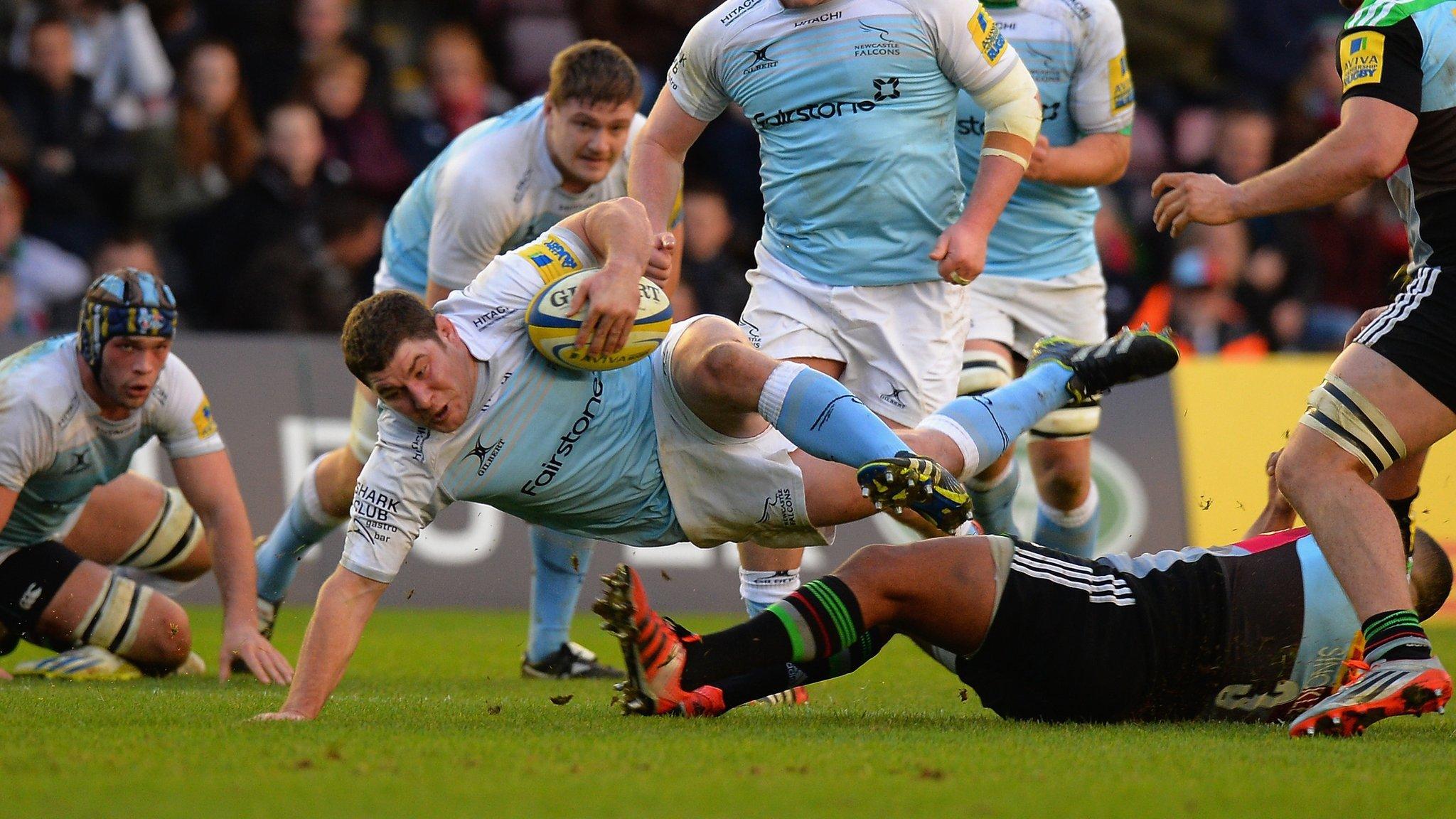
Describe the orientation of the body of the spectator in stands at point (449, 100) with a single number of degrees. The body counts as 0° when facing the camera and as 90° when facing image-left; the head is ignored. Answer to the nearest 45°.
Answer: approximately 0°

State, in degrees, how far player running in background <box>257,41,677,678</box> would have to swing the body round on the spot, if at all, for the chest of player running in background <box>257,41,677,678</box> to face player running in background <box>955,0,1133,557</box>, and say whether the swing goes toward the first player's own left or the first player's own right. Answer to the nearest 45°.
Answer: approximately 45° to the first player's own left

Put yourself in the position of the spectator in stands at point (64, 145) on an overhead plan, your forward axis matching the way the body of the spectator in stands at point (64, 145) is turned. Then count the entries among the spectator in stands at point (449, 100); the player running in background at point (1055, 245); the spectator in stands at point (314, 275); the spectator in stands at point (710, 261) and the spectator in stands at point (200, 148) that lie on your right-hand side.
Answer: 0

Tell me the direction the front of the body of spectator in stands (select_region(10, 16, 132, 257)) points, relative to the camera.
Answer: toward the camera

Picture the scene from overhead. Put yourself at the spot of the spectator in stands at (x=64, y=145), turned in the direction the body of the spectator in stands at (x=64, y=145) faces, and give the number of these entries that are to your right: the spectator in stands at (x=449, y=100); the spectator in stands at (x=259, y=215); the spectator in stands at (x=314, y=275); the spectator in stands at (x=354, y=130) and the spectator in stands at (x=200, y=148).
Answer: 0

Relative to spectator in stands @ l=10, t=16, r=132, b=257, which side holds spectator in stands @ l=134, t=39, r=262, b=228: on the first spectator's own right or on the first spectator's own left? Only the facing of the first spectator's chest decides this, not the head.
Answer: on the first spectator's own left

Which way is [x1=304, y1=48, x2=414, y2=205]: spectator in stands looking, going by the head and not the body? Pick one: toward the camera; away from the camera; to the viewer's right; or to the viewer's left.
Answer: toward the camera

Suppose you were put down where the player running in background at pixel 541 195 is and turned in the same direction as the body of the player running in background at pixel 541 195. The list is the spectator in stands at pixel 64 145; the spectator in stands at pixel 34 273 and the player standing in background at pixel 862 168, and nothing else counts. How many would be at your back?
2

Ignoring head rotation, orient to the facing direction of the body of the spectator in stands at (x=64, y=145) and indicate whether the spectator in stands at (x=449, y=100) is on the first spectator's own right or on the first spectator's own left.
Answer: on the first spectator's own left

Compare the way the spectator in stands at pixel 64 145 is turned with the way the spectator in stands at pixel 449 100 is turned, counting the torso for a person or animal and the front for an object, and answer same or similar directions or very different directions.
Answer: same or similar directions

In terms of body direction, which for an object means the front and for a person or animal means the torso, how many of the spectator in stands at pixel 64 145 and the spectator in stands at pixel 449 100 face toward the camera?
2

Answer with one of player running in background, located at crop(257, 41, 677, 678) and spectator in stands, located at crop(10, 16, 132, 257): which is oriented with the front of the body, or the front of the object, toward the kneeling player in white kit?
the spectator in stands

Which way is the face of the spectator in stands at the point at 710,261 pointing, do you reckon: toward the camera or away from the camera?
toward the camera

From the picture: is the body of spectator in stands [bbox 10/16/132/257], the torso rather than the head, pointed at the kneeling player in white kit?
yes

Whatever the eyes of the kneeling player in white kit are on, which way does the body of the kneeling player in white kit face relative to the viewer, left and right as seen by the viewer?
facing the viewer and to the right of the viewer

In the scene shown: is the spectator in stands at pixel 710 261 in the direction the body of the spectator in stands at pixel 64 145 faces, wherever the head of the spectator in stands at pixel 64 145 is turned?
no
